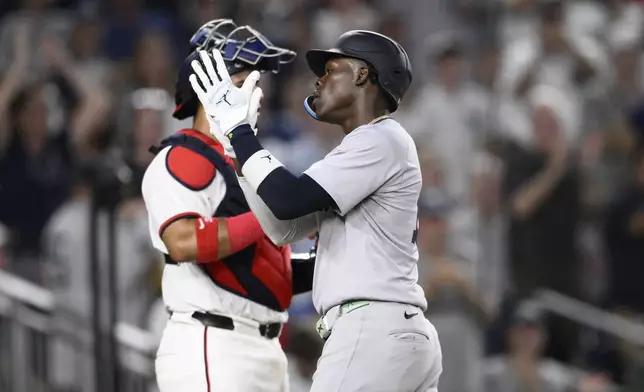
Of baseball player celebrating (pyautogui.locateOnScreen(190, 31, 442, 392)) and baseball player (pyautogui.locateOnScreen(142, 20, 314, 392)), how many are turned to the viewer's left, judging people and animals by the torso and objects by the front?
1

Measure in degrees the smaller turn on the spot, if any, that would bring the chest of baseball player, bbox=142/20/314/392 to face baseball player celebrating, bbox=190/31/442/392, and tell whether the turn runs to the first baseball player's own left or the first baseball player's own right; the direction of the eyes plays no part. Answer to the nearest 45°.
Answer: approximately 45° to the first baseball player's own right

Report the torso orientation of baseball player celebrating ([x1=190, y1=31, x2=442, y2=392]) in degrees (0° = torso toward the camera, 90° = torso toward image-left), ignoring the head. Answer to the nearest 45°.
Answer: approximately 90°

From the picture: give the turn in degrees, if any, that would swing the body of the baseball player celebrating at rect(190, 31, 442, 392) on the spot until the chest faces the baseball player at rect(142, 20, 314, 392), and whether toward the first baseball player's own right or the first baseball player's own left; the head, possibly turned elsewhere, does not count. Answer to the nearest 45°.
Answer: approximately 45° to the first baseball player's own right

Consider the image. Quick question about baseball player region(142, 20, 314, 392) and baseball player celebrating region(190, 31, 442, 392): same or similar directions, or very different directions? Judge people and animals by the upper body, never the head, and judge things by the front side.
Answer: very different directions

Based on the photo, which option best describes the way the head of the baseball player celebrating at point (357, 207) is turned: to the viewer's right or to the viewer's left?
to the viewer's left

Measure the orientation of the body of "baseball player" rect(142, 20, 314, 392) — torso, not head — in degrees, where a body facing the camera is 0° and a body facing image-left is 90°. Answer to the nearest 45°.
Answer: approximately 270°

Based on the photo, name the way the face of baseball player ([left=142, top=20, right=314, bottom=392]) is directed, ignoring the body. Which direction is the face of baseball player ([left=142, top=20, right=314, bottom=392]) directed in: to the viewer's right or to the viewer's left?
to the viewer's right

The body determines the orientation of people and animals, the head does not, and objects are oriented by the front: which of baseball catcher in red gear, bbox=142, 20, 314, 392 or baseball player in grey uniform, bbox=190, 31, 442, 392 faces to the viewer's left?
baseball player in grey uniform, bbox=190, 31, 442, 392
